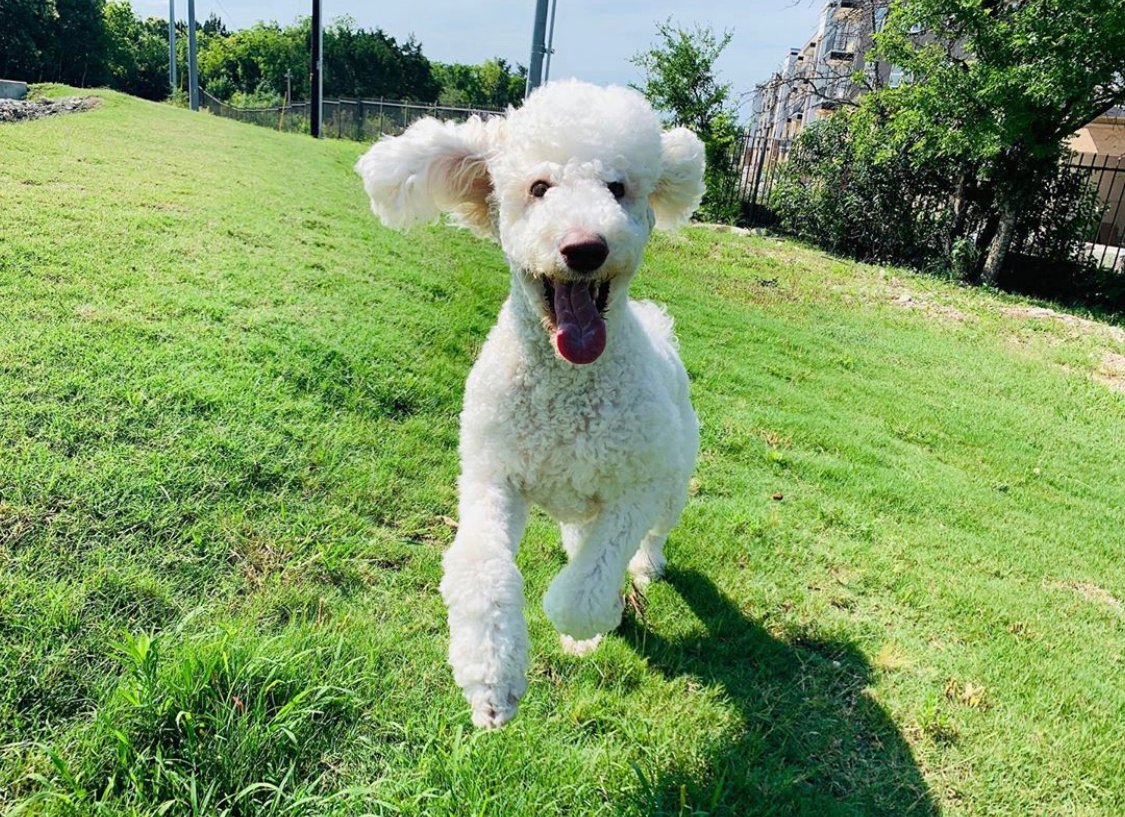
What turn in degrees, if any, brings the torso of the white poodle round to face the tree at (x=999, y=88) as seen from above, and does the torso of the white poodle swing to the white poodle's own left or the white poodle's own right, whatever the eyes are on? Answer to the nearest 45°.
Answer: approximately 135° to the white poodle's own left

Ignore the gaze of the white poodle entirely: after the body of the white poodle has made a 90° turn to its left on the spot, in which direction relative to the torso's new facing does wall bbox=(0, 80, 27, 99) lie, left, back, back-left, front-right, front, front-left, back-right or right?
back-left

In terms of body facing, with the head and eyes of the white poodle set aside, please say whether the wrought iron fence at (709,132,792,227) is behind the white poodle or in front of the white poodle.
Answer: behind

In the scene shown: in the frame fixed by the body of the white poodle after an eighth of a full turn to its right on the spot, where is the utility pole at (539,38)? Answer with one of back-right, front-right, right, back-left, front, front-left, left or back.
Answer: back-right

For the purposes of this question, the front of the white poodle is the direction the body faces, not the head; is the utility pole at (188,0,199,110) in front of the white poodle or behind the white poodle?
behind

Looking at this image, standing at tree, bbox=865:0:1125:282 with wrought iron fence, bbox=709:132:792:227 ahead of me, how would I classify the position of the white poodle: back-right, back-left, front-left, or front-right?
back-left

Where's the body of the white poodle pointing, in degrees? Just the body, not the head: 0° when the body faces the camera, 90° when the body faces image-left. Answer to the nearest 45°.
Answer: approximately 0°
